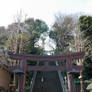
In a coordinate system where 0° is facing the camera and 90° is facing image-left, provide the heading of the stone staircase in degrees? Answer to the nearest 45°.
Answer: approximately 0°
